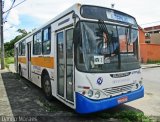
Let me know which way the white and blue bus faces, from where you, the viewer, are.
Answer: facing the viewer and to the right of the viewer
